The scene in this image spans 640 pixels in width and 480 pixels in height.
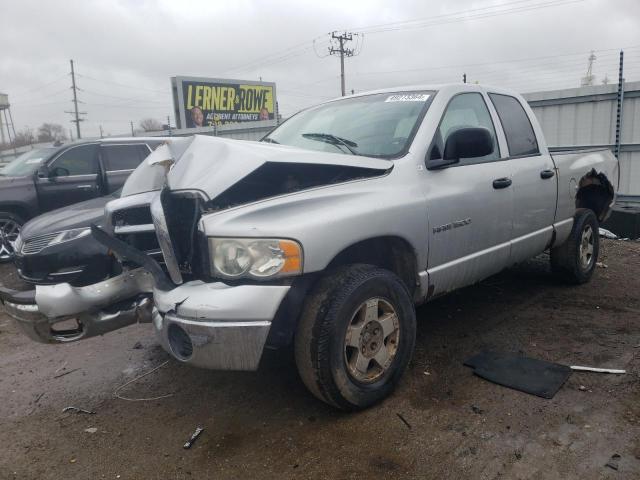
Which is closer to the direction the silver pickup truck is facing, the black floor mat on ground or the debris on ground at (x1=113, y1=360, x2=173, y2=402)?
the debris on ground

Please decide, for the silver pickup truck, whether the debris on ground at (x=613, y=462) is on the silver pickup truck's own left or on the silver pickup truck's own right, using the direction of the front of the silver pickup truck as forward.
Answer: on the silver pickup truck's own left

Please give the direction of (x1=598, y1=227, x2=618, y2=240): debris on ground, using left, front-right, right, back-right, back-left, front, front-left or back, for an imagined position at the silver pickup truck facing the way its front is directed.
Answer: back

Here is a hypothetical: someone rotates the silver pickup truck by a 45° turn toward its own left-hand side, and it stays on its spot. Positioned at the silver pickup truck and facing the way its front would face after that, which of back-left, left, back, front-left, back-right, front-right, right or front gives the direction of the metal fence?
back-left

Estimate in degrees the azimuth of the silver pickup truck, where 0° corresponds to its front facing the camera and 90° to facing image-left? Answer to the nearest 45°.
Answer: approximately 45°

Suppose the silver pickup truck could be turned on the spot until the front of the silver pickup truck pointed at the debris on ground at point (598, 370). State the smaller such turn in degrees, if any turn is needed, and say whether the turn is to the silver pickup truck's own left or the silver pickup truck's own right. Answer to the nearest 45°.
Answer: approximately 135° to the silver pickup truck's own left

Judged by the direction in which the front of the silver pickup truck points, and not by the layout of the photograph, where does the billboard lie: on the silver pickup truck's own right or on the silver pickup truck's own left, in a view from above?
on the silver pickup truck's own right

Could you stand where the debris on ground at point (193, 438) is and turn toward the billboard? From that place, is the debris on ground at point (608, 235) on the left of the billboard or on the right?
right
